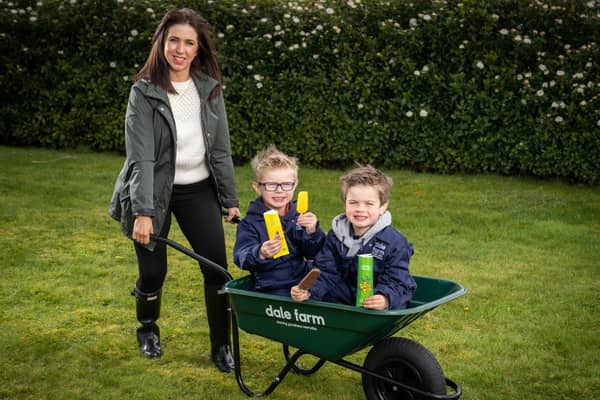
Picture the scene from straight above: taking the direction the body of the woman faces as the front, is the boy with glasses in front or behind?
in front

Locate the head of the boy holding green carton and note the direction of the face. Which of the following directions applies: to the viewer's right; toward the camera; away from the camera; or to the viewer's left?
toward the camera

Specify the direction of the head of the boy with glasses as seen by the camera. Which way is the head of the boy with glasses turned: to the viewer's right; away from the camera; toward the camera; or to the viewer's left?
toward the camera

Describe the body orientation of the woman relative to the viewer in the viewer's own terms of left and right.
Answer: facing the viewer and to the right of the viewer
